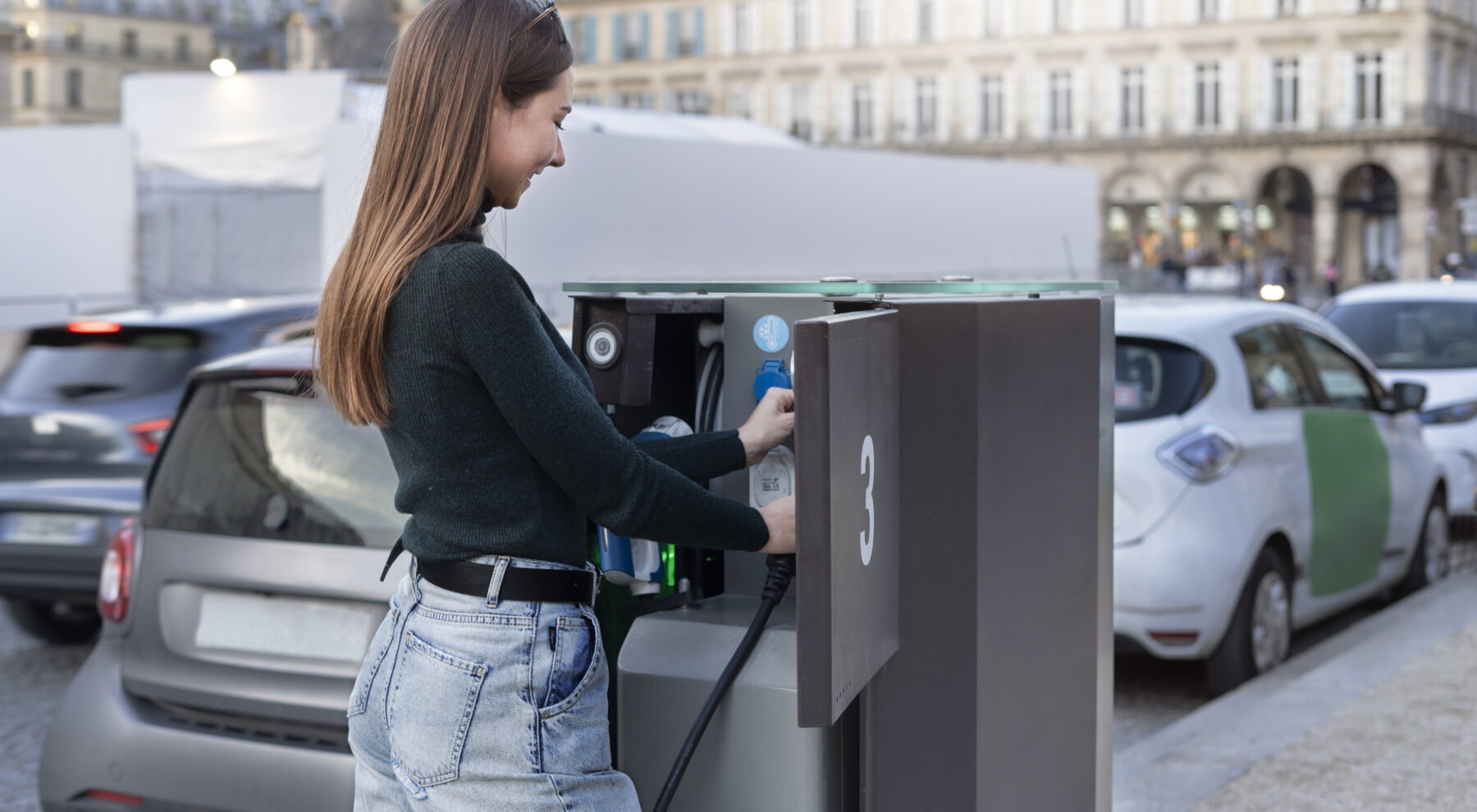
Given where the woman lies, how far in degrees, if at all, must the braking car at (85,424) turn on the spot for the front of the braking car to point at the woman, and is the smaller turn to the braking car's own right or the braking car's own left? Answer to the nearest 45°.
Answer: approximately 135° to the braking car's own right

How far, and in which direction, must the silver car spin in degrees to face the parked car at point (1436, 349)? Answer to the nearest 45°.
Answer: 0° — it already faces it

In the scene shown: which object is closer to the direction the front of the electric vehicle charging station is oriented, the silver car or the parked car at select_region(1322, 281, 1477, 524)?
the silver car

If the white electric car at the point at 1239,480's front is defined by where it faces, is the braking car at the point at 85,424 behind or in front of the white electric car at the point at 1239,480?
behind

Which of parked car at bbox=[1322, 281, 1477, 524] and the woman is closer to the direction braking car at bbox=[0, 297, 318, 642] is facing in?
the parked car

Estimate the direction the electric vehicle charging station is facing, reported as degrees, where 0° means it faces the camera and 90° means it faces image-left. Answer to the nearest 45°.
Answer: approximately 45°

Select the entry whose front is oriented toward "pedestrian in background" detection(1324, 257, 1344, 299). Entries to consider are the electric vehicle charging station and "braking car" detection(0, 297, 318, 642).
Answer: the braking car

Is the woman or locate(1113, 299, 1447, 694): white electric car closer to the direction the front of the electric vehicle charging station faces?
the woman

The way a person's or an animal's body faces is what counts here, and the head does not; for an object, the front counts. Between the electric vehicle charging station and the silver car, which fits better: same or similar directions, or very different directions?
very different directions

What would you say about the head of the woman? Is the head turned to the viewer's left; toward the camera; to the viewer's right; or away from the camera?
to the viewer's right

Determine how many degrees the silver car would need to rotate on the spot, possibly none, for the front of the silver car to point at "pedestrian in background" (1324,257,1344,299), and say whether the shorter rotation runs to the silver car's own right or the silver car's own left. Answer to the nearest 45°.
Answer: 0° — it already faces them

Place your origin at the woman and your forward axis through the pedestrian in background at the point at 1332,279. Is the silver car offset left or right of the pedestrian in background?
left
